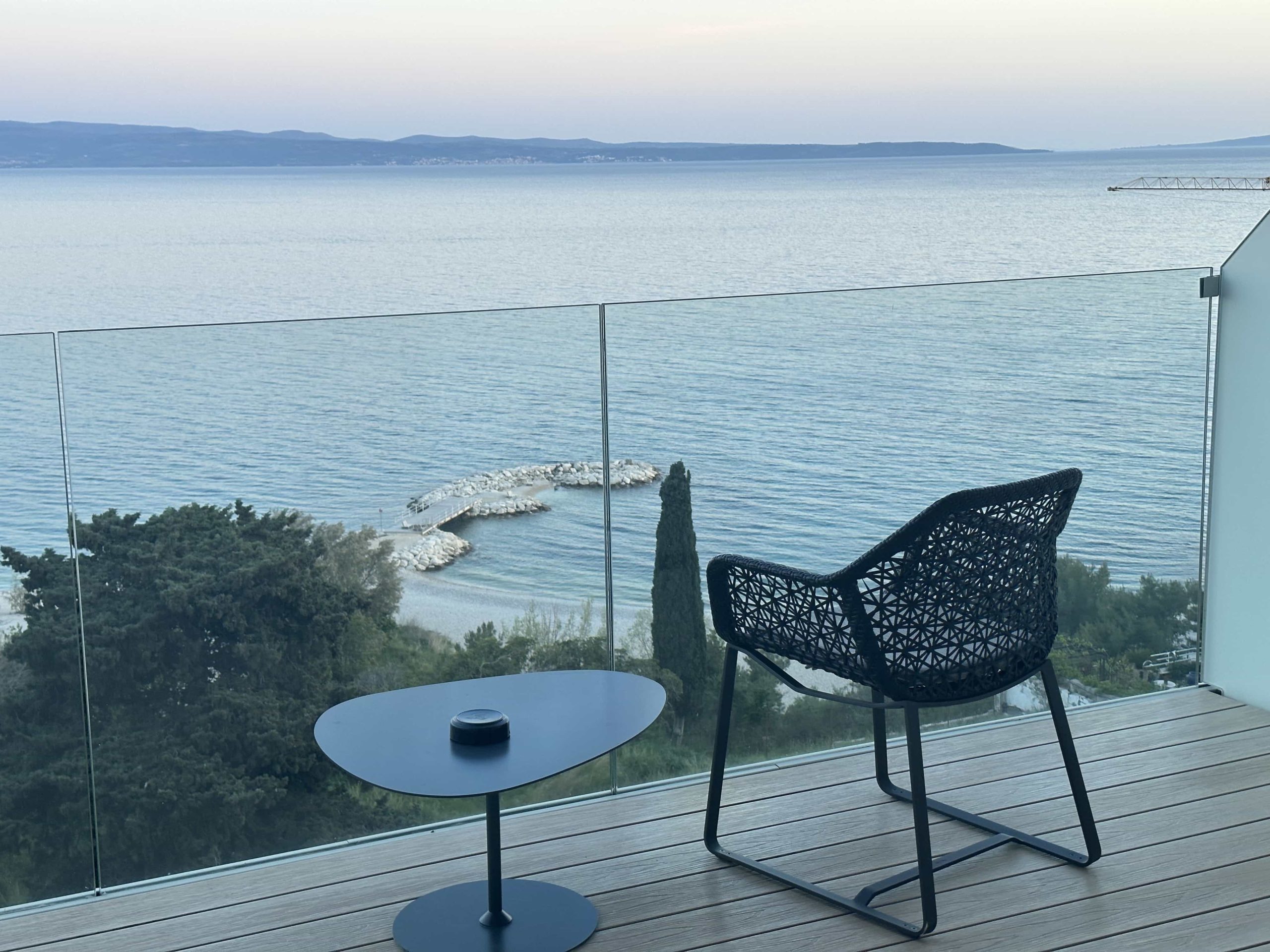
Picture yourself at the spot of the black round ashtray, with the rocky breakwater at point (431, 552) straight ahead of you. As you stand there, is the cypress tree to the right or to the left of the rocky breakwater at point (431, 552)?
right

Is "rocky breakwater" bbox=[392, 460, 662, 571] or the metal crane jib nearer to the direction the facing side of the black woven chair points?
the rocky breakwater

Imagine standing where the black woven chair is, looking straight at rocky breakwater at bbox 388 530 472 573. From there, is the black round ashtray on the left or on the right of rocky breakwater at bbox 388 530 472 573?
left
